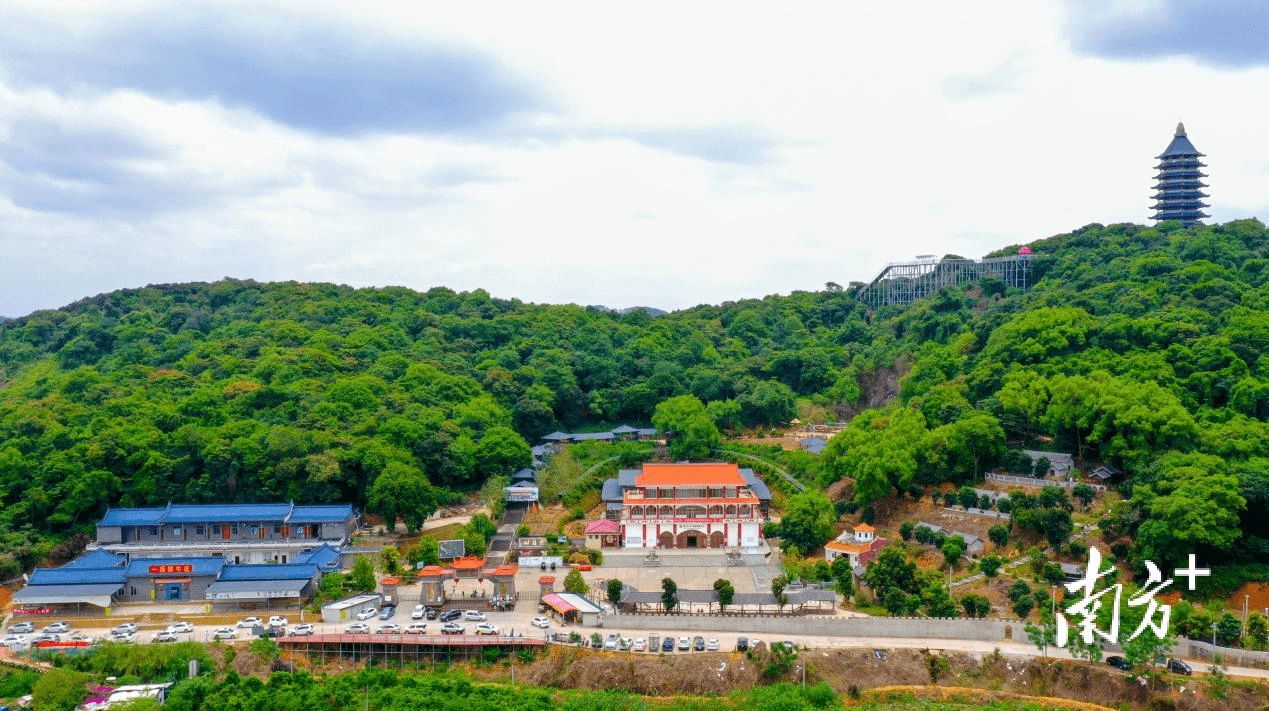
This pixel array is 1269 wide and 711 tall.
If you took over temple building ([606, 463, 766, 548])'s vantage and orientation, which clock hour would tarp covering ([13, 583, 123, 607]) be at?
The tarp covering is roughly at 2 o'clock from the temple building.

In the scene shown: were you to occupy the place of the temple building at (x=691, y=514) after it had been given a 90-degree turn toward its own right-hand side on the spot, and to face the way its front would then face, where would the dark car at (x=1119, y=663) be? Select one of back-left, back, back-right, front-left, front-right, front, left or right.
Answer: back-left

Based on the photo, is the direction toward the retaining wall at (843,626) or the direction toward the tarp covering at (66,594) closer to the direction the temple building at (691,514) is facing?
the retaining wall

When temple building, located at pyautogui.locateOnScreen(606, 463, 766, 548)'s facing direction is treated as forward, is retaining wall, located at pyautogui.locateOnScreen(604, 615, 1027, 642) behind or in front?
in front

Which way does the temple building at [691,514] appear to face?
toward the camera
